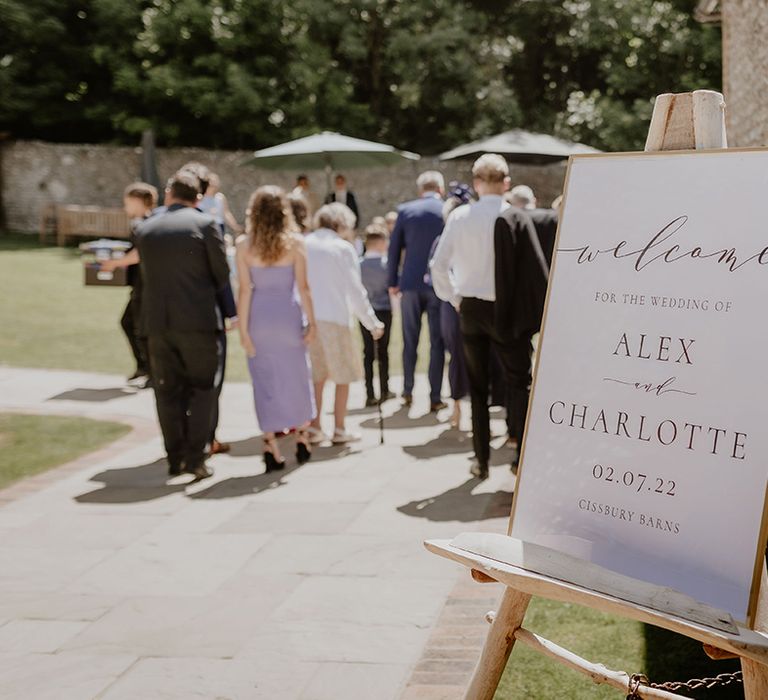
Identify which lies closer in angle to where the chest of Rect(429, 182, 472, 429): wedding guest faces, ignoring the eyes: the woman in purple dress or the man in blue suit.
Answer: the man in blue suit

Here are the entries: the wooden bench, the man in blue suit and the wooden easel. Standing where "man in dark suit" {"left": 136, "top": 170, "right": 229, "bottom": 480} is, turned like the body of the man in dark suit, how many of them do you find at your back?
1

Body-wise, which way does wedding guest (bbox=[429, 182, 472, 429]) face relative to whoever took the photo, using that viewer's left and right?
facing away from the viewer

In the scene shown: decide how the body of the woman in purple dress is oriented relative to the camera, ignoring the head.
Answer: away from the camera

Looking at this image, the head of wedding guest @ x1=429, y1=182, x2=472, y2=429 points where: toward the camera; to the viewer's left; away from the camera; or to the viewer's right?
away from the camera

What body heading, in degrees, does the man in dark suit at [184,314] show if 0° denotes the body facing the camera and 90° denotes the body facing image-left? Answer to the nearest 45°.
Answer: approximately 180°

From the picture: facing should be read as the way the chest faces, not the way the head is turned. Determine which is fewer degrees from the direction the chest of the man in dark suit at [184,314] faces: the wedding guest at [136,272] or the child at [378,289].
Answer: the wedding guest

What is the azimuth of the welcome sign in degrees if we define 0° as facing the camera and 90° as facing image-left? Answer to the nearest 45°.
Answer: approximately 45°

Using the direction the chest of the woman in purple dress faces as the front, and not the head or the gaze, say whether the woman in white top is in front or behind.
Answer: in front
